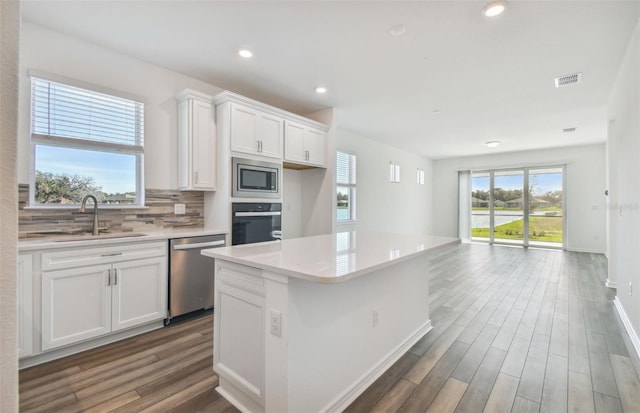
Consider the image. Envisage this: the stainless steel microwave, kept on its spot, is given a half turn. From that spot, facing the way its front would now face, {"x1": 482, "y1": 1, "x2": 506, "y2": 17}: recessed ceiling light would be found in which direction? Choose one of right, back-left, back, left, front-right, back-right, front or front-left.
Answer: back

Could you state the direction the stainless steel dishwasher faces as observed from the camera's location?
facing the viewer and to the right of the viewer

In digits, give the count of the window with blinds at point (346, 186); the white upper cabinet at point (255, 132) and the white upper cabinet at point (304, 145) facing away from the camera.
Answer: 0

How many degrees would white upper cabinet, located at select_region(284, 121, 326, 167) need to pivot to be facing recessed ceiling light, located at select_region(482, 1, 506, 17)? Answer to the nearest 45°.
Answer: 0° — it already faces it

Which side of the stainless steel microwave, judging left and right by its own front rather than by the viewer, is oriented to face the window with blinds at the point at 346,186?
left

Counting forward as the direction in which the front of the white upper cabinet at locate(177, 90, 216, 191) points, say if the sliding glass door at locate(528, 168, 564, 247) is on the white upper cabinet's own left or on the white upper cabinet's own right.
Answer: on the white upper cabinet's own left

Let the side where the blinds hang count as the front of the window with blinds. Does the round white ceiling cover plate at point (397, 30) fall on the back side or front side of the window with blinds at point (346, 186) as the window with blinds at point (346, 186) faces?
on the front side

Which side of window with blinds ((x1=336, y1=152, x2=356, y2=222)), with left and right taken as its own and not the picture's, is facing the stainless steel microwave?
right

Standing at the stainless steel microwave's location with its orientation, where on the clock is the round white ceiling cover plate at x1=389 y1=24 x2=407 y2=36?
The round white ceiling cover plate is roughly at 12 o'clock from the stainless steel microwave.

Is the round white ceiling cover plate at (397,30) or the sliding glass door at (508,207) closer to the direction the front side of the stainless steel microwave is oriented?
the round white ceiling cover plate

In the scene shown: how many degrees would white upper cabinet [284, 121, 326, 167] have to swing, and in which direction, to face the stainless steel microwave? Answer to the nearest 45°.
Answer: approximately 90° to its right
